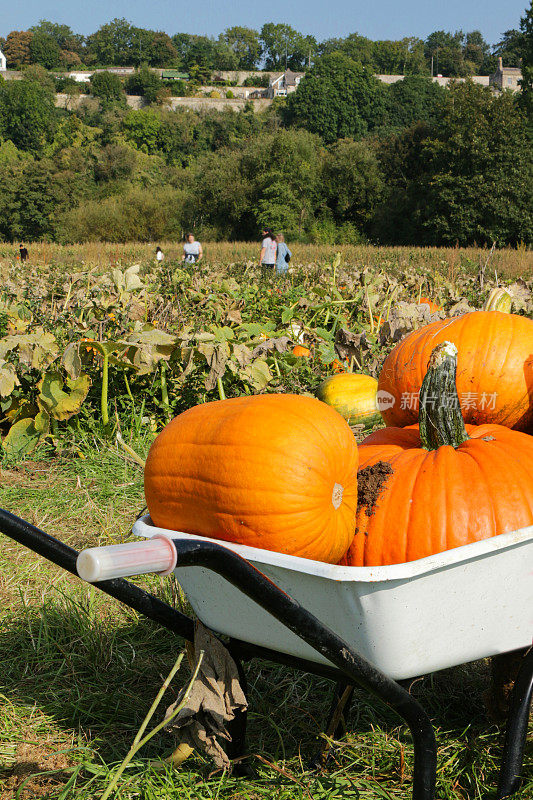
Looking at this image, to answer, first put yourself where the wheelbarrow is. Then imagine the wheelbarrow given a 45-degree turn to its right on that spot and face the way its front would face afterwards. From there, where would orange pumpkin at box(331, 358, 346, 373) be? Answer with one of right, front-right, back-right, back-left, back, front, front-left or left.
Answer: left

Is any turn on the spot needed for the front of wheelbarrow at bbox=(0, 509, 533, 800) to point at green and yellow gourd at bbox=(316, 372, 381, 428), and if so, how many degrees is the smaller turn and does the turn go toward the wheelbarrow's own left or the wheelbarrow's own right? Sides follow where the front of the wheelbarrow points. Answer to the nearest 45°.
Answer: approximately 45° to the wheelbarrow's own left

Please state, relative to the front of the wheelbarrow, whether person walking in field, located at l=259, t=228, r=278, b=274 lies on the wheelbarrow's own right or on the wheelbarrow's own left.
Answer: on the wheelbarrow's own left

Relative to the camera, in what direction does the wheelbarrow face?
facing away from the viewer and to the right of the viewer

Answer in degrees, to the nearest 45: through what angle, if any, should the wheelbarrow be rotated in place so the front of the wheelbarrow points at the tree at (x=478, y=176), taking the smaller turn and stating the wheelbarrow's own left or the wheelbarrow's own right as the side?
approximately 45° to the wheelbarrow's own left
